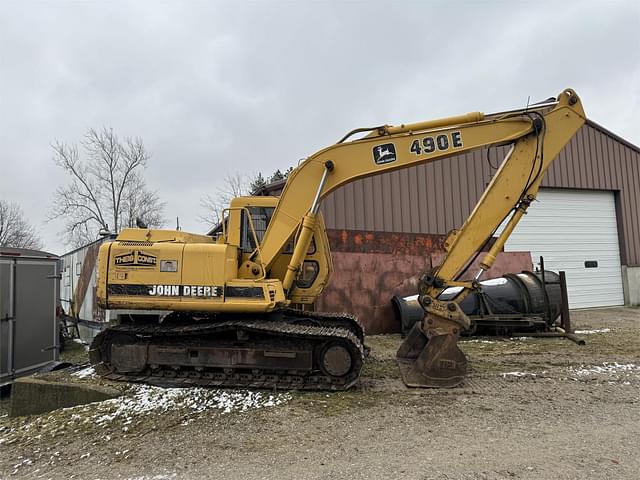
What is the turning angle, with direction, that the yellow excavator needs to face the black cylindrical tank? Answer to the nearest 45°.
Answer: approximately 45° to its left

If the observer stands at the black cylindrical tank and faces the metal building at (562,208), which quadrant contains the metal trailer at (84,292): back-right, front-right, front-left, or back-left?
back-left

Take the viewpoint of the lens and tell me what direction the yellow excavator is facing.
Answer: facing to the right of the viewer

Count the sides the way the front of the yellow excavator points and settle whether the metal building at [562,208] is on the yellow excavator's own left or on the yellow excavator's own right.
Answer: on the yellow excavator's own left

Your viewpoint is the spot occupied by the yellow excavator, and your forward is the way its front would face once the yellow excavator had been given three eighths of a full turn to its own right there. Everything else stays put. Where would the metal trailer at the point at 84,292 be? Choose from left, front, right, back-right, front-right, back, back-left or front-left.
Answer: right
